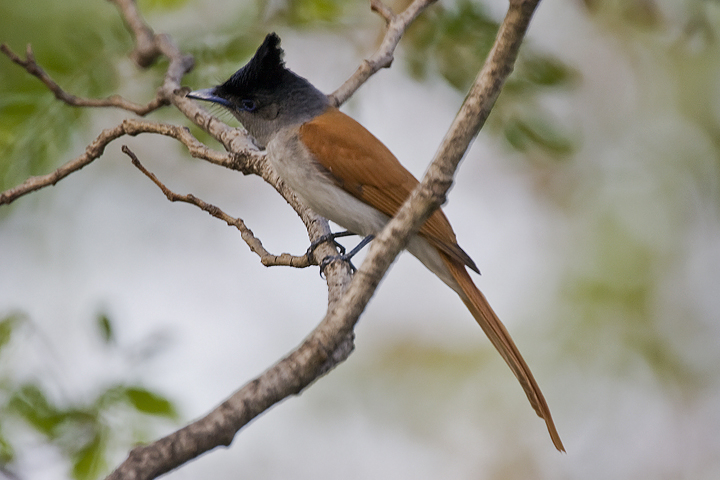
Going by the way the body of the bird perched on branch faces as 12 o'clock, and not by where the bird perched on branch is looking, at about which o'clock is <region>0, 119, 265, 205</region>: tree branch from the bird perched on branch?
The tree branch is roughly at 12 o'clock from the bird perched on branch.

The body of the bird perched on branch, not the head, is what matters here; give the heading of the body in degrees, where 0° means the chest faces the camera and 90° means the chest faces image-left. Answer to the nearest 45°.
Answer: approximately 90°
